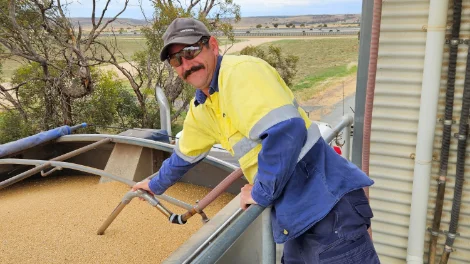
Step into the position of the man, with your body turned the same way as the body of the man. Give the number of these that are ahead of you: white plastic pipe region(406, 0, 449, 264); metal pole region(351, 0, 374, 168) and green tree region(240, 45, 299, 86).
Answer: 0

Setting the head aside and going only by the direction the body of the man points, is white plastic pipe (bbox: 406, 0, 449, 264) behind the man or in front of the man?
behind

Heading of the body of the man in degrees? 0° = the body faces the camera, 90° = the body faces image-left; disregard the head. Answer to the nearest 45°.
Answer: approximately 45°

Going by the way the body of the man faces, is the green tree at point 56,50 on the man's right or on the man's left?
on the man's right

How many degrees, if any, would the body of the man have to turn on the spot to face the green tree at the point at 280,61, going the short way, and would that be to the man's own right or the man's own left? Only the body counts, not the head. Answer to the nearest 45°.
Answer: approximately 135° to the man's own right

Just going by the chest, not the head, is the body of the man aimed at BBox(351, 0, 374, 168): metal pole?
no

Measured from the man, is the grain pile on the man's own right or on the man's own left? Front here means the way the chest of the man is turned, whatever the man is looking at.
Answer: on the man's own right

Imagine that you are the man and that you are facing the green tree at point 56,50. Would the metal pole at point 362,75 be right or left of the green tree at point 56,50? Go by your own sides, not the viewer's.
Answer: right

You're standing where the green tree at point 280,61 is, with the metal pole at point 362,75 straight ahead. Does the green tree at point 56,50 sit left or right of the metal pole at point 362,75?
right
